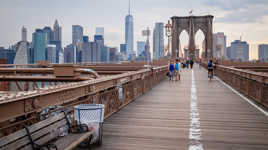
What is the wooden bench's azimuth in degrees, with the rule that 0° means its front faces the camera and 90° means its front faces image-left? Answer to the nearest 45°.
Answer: approximately 315°
